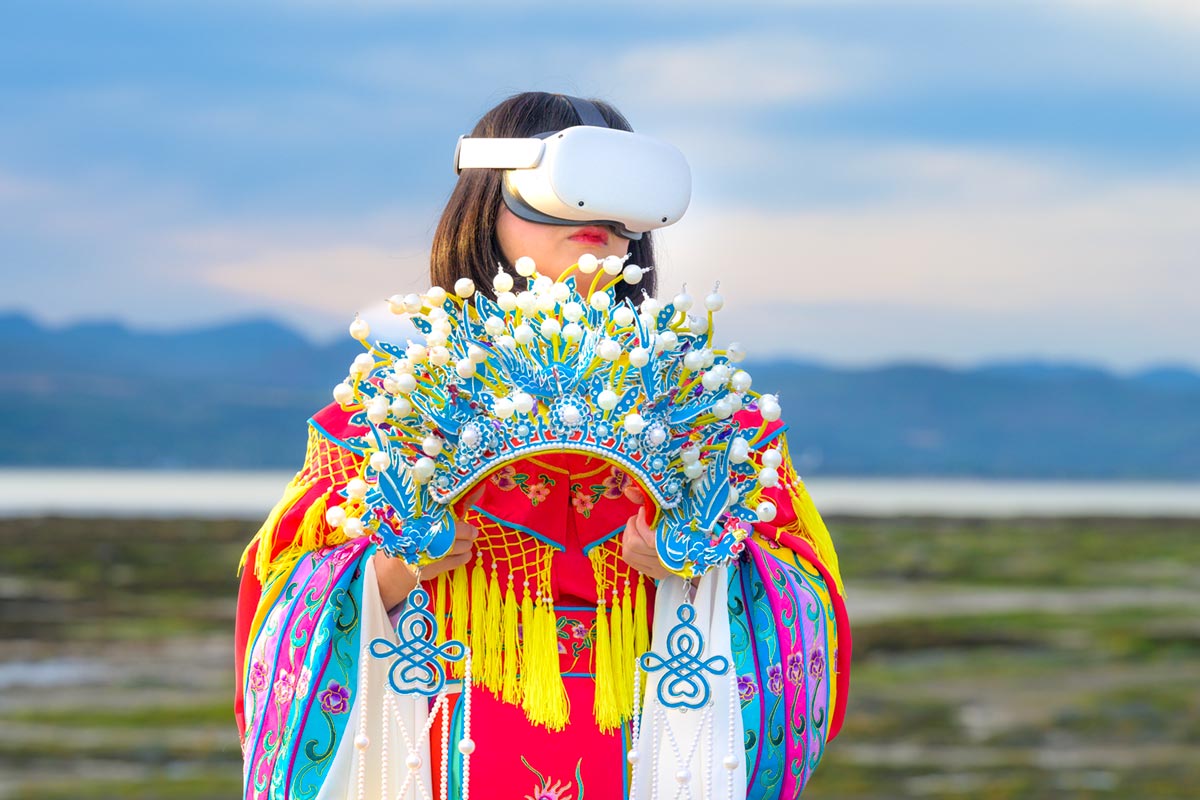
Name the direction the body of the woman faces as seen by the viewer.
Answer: toward the camera

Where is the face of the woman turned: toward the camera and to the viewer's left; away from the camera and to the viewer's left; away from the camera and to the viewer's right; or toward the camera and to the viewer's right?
toward the camera and to the viewer's right
